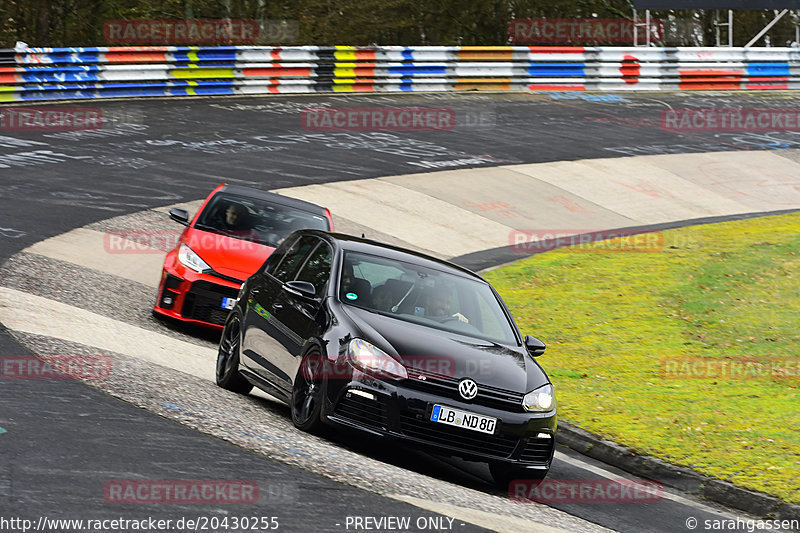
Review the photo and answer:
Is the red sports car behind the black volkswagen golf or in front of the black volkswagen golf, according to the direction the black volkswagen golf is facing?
behind

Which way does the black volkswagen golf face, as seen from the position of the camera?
facing the viewer and to the right of the viewer

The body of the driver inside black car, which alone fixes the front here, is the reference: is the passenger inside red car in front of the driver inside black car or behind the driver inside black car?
behind
